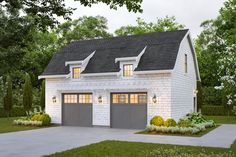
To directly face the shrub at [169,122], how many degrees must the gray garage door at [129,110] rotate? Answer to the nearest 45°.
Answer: approximately 45° to its left

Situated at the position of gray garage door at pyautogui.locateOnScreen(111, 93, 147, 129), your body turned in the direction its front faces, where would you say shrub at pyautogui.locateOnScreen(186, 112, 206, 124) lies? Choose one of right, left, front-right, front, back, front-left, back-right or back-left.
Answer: left

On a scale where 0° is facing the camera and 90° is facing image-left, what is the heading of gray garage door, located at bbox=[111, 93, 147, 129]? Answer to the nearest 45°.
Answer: approximately 0°

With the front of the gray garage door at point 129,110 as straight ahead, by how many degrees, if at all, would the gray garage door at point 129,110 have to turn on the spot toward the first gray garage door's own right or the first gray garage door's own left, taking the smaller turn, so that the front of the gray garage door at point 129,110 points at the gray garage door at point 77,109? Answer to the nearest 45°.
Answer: approximately 135° to the first gray garage door's own right

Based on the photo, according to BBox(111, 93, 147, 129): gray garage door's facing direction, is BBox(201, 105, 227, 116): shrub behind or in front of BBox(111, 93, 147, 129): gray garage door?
behind

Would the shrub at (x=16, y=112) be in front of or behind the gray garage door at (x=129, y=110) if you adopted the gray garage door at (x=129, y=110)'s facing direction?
behind

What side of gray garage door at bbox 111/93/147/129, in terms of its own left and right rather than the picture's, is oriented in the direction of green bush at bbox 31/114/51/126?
right
